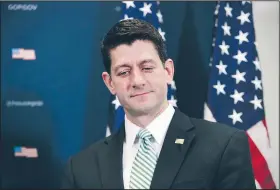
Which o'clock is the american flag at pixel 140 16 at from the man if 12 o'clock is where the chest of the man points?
The american flag is roughly at 6 o'clock from the man.

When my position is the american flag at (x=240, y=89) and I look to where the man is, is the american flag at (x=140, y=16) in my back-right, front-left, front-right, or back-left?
front-right

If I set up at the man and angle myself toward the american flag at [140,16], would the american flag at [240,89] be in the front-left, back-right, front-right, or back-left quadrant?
front-right

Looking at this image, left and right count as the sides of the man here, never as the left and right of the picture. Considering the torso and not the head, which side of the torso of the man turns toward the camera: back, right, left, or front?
front

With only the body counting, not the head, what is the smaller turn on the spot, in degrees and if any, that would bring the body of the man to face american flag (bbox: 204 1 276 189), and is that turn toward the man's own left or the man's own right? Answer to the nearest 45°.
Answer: approximately 135° to the man's own left

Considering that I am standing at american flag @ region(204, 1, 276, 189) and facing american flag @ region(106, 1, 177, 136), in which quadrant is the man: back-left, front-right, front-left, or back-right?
front-left
